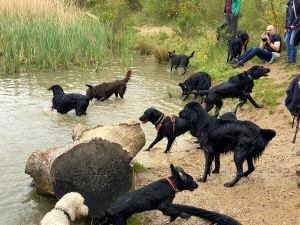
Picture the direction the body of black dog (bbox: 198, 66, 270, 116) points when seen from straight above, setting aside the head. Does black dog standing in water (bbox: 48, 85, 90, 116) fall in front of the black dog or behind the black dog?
behind

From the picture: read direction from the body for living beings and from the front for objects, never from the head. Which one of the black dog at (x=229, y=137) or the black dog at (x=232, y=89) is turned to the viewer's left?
the black dog at (x=229, y=137)

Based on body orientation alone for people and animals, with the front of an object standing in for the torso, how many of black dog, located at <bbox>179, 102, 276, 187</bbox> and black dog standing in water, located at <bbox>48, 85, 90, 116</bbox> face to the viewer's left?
2

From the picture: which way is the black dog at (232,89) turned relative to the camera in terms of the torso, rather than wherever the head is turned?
to the viewer's right

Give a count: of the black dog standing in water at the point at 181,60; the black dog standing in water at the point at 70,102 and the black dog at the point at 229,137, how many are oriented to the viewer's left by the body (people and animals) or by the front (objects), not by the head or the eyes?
3

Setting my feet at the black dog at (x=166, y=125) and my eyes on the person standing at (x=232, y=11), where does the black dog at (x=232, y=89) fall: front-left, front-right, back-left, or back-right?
front-right

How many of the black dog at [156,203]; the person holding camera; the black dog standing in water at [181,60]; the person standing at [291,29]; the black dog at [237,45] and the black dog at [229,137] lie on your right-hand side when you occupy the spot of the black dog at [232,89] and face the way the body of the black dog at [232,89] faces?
2

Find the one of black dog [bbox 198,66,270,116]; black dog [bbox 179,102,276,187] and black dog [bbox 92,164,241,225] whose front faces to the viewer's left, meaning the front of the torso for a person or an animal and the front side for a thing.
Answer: black dog [bbox 179,102,276,187]

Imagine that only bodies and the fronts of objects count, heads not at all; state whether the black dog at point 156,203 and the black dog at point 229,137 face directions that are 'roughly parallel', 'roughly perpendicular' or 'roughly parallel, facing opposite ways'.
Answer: roughly parallel, facing opposite ways

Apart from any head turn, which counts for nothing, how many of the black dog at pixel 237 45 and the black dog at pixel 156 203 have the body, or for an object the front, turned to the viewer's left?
0

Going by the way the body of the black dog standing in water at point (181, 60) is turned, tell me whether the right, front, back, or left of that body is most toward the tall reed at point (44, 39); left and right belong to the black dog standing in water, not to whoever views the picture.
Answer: front

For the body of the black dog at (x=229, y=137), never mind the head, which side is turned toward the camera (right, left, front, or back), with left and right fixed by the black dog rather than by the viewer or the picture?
left

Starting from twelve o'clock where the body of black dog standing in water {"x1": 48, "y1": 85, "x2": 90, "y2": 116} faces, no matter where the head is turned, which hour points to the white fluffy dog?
The white fluffy dog is roughly at 9 o'clock from the black dog standing in water.

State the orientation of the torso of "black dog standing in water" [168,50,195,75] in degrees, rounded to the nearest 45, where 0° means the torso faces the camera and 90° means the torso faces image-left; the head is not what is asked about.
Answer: approximately 90°

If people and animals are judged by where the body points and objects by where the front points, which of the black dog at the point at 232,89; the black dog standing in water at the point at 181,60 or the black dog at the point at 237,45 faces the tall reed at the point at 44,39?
the black dog standing in water

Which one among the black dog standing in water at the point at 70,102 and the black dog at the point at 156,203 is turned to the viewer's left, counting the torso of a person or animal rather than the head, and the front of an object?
the black dog standing in water

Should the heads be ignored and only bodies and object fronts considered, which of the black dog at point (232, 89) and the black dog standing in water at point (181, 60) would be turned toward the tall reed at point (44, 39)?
the black dog standing in water

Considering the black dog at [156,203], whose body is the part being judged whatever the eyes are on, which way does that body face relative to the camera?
to the viewer's right

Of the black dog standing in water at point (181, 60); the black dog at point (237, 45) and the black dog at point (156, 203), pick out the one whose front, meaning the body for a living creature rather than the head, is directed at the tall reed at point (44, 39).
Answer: the black dog standing in water

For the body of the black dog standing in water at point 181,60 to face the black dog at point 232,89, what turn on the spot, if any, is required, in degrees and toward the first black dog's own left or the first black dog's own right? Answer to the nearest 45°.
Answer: approximately 90° to the first black dog's own left
